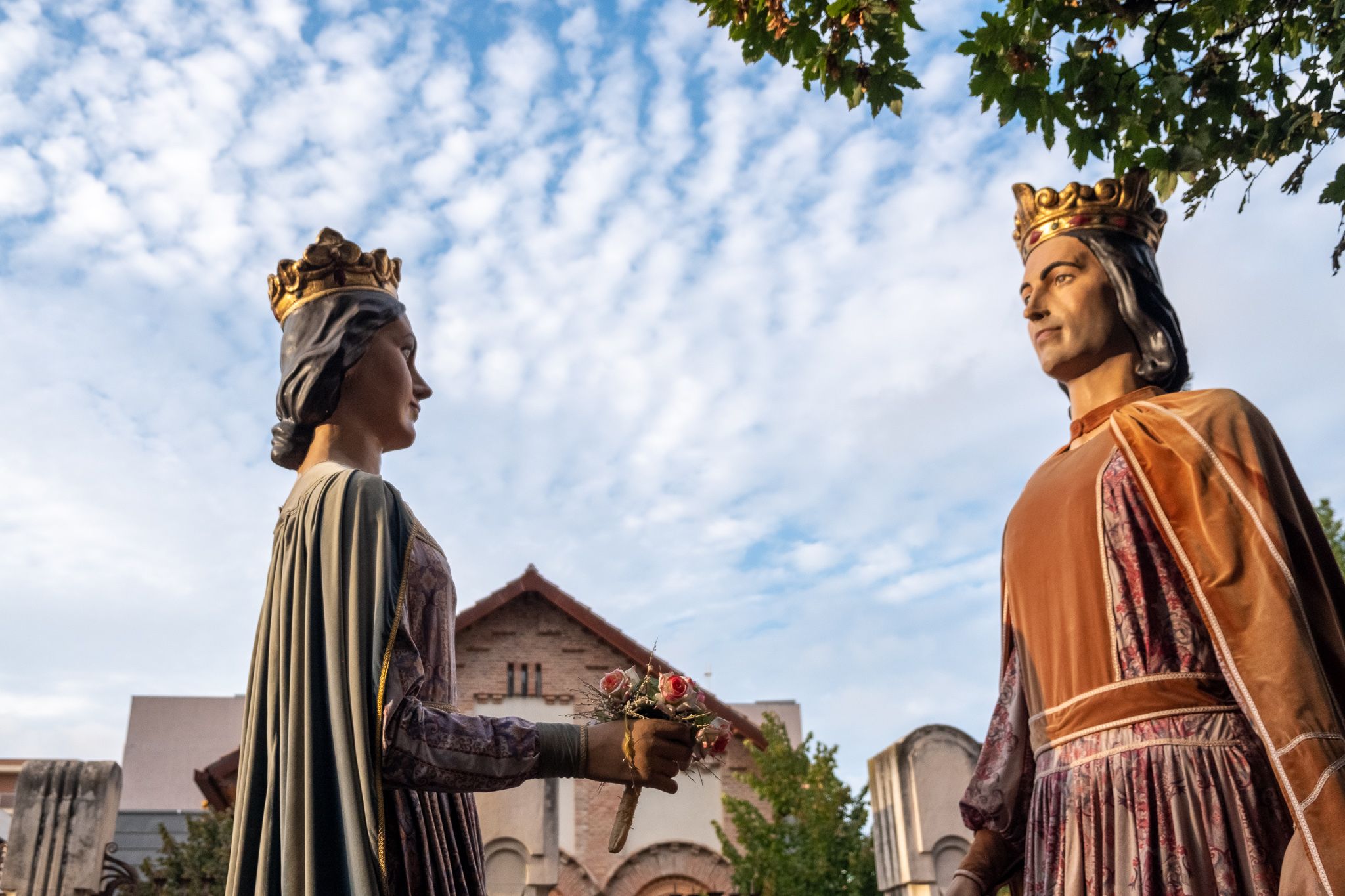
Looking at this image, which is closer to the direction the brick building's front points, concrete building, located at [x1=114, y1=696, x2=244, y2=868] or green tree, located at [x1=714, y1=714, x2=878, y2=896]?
the green tree

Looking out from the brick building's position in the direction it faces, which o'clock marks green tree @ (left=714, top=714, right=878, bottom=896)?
The green tree is roughly at 10 o'clock from the brick building.

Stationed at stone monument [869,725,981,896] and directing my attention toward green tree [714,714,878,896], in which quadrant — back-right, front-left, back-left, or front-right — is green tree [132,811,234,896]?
front-left

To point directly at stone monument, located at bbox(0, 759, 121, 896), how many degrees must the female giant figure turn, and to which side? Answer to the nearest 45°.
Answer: approximately 90° to its left

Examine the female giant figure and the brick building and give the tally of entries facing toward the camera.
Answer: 1

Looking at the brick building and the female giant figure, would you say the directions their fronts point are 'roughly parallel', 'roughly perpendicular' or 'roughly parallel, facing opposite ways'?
roughly perpendicular

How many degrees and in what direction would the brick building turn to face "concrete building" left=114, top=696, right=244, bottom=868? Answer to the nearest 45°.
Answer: approximately 135° to its right

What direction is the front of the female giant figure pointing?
to the viewer's right

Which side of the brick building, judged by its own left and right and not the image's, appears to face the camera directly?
front

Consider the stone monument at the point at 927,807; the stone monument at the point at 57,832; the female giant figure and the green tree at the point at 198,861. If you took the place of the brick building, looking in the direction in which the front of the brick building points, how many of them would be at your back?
0

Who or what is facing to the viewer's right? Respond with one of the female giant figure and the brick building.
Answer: the female giant figure

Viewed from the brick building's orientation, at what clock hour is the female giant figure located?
The female giant figure is roughly at 12 o'clock from the brick building.

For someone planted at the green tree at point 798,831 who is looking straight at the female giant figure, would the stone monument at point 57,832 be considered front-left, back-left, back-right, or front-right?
front-right
